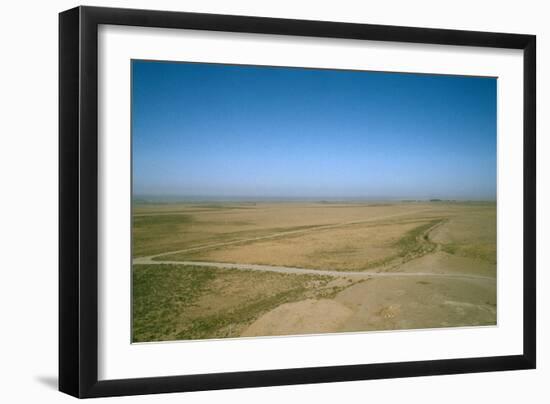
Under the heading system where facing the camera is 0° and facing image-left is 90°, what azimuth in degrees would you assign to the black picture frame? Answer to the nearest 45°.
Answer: approximately 315°
